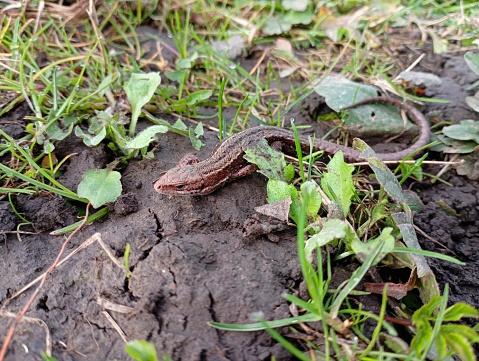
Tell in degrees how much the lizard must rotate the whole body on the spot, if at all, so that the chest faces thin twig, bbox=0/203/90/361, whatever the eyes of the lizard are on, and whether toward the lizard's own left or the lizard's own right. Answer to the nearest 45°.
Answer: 0° — it already faces it

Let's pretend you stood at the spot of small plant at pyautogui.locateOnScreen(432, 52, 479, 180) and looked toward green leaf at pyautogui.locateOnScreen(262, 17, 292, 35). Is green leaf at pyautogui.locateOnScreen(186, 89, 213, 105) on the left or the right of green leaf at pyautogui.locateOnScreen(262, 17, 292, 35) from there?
left

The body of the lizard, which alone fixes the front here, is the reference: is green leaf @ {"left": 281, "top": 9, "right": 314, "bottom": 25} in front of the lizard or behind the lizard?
behind

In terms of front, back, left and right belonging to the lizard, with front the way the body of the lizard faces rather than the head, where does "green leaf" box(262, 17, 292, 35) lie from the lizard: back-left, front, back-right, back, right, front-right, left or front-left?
back-right

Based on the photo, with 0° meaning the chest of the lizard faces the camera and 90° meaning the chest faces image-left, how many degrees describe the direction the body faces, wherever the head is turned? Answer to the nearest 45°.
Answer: approximately 45°

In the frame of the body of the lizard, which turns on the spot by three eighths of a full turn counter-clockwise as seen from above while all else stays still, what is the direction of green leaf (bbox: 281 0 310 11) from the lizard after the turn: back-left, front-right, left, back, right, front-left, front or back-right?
left
